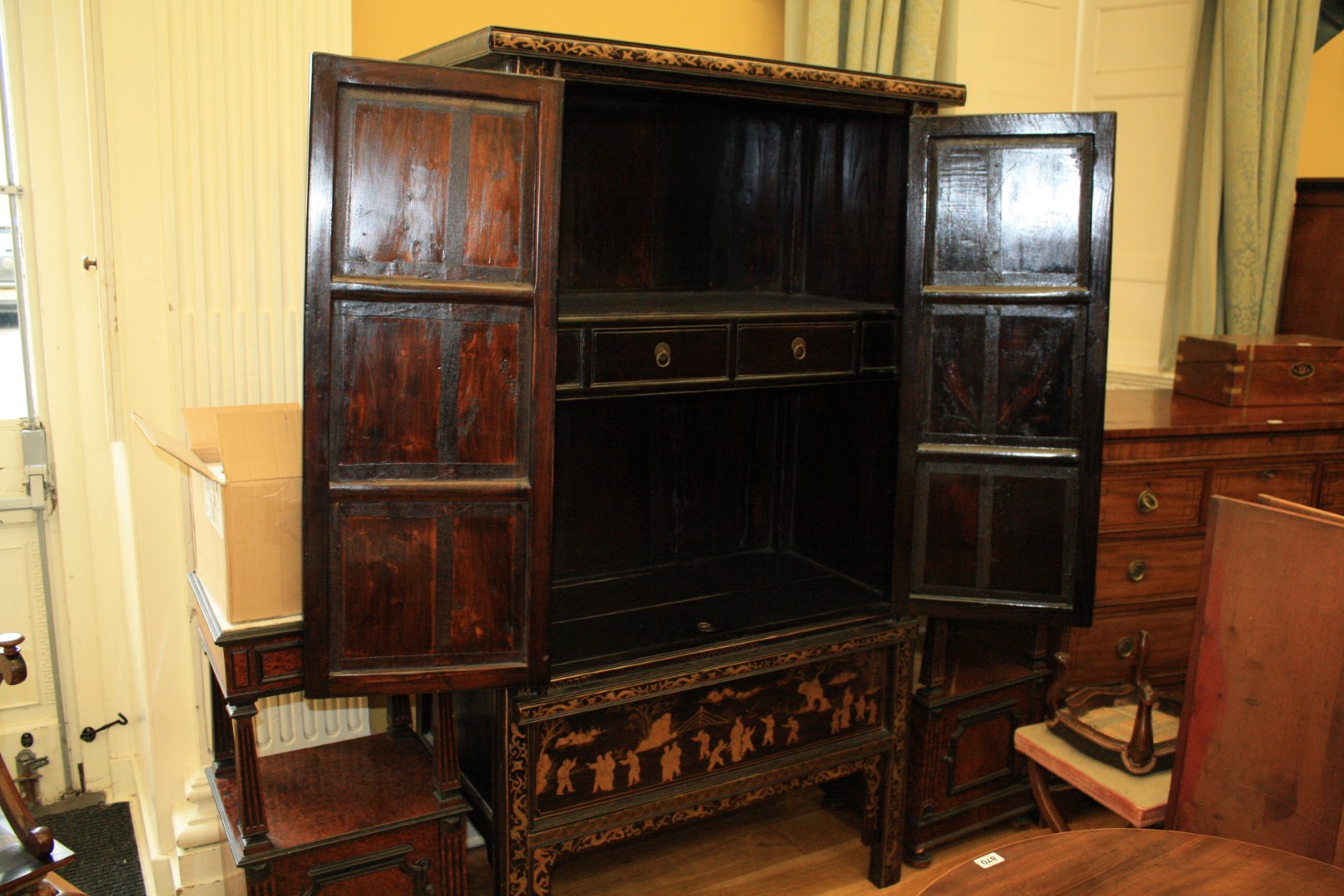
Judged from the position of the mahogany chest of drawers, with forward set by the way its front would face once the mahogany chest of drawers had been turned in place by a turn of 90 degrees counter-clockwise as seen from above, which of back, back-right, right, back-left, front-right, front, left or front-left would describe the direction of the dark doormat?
back-right

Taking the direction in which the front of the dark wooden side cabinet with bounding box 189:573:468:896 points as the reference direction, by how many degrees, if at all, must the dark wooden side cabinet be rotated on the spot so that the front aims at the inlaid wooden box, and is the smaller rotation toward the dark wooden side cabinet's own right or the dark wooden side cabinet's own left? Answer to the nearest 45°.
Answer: approximately 45° to the dark wooden side cabinet's own left

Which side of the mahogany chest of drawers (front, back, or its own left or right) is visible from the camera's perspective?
front

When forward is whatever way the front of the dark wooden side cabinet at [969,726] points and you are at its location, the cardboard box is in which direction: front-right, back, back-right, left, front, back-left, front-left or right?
right

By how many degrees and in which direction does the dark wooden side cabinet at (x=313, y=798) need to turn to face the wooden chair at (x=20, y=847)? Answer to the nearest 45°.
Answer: approximately 90° to its right

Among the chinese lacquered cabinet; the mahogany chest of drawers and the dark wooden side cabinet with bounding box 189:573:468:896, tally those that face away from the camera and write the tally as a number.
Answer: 0

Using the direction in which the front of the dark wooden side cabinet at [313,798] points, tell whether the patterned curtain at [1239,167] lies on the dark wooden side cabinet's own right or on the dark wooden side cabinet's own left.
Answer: on the dark wooden side cabinet's own left

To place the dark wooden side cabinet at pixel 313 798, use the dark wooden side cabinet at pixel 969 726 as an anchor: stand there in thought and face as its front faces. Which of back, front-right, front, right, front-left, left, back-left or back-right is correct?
right

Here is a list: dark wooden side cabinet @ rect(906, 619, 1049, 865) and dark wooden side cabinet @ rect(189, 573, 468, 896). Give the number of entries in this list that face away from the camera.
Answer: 0

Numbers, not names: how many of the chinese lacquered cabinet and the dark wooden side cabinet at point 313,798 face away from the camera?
0

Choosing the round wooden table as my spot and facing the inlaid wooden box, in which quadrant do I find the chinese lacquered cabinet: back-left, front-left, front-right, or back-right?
front-left

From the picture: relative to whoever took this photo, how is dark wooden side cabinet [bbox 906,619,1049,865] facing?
facing the viewer and to the right of the viewer

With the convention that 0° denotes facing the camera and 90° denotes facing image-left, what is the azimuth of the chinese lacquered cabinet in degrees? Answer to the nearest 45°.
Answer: approximately 315°

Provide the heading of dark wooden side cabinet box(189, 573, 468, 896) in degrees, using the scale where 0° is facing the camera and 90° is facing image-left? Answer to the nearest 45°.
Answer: approximately 315°

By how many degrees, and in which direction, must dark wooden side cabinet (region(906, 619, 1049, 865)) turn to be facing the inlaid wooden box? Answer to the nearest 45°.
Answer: approximately 90° to its left

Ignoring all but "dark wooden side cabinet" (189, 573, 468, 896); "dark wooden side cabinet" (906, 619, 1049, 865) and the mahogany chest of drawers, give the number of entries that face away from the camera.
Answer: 0

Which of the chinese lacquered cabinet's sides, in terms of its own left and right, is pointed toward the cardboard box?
right
